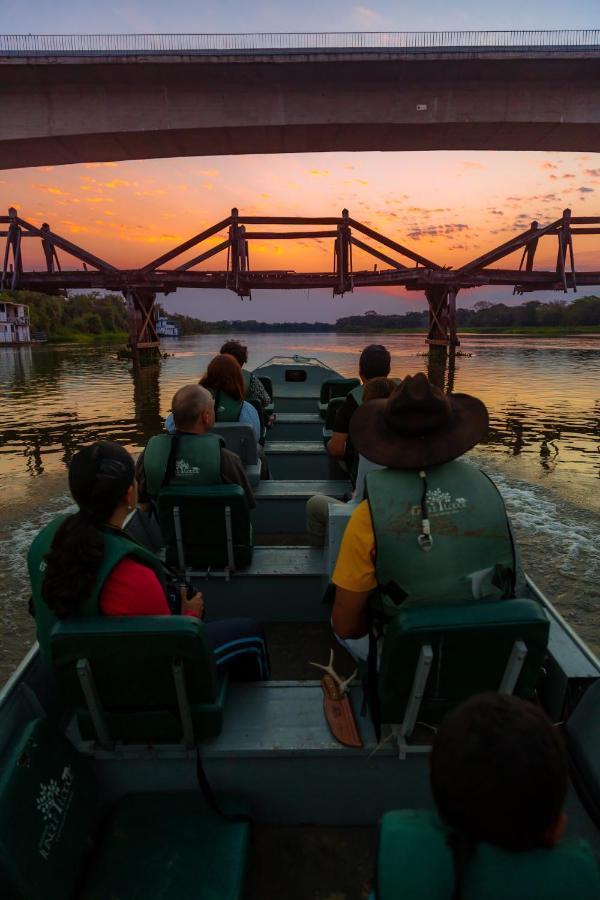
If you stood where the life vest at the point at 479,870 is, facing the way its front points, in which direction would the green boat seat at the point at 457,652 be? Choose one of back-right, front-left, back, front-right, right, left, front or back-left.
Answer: front

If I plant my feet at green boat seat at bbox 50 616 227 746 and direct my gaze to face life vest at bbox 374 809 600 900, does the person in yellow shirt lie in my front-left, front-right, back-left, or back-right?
front-left

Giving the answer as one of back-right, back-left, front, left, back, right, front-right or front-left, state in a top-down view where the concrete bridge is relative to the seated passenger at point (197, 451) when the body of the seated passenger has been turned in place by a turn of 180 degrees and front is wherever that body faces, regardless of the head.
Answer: back

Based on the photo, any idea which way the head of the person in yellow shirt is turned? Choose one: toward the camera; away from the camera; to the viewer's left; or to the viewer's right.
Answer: away from the camera

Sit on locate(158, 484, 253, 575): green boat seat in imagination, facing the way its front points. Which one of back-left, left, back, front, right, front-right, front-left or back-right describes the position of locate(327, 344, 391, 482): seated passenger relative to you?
front-right

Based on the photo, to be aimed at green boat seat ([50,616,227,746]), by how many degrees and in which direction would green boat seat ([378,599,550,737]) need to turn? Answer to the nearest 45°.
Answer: approximately 90° to its left

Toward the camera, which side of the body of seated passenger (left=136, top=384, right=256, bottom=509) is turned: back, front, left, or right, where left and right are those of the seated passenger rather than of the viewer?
back

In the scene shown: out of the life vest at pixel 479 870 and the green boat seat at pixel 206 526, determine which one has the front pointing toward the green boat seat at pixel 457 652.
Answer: the life vest

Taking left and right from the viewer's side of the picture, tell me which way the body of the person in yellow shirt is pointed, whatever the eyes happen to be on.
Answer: facing away from the viewer

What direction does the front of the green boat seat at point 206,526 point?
away from the camera

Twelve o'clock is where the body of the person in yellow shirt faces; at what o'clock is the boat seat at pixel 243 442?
The boat seat is roughly at 11 o'clock from the person in yellow shirt.

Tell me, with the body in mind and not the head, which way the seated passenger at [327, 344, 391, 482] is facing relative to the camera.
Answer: away from the camera

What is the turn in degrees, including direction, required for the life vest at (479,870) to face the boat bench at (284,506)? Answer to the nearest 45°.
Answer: approximately 45° to its left

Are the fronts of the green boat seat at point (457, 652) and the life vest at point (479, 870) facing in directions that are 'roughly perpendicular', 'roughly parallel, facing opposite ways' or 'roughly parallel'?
roughly parallel

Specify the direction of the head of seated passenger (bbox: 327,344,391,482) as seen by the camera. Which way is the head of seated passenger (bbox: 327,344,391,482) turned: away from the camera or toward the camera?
away from the camera
